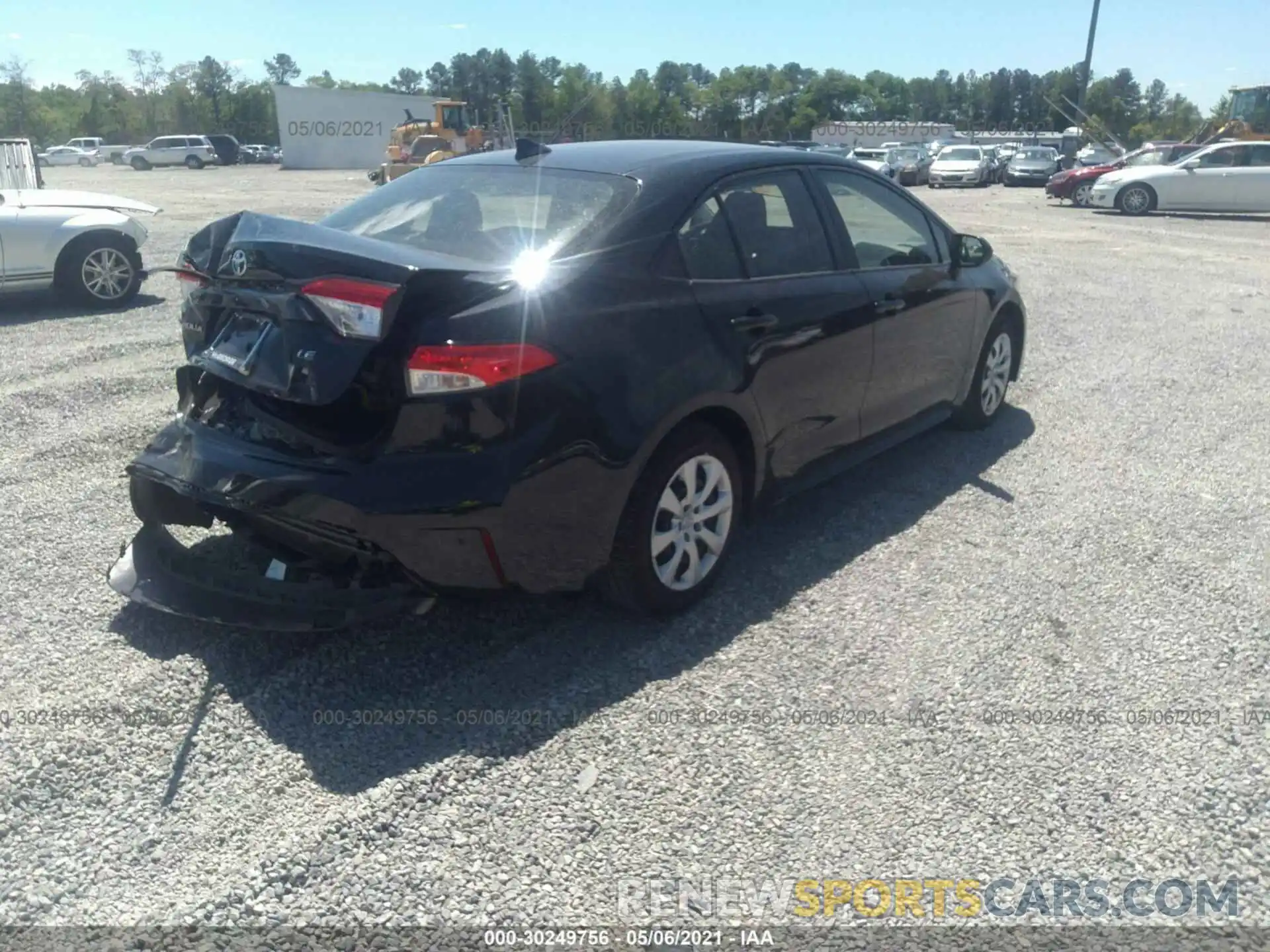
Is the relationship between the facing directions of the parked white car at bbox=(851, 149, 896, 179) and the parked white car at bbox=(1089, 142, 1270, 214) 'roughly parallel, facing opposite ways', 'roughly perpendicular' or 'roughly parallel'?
roughly perpendicular

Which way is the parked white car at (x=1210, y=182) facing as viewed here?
to the viewer's left

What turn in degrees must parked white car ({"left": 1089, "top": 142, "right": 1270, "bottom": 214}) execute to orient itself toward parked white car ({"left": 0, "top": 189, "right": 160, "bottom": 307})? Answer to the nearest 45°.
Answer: approximately 45° to its left

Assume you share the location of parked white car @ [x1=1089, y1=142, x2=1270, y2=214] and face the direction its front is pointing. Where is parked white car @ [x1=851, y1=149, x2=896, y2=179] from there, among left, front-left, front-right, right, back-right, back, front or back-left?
front-right

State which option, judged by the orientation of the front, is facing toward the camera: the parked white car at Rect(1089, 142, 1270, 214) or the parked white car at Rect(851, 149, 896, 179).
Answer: the parked white car at Rect(851, 149, 896, 179)

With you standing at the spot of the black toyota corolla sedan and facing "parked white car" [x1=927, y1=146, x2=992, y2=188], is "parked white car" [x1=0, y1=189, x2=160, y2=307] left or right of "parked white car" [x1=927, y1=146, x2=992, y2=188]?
left

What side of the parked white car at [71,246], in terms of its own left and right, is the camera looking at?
right

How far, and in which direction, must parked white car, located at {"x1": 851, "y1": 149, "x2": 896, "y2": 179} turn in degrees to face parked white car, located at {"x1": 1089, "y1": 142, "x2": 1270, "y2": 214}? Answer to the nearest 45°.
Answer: approximately 45° to its left

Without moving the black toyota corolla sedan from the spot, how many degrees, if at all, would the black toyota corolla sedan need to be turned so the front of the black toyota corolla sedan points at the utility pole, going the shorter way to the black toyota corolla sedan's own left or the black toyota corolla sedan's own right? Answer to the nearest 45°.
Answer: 0° — it already faces it

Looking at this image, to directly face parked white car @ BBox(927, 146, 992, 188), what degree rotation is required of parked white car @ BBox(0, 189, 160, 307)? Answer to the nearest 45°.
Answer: approximately 45° to its left

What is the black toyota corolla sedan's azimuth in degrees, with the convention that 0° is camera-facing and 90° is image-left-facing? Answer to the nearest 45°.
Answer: approximately 225°

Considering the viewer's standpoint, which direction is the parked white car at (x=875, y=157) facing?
facing the viewer

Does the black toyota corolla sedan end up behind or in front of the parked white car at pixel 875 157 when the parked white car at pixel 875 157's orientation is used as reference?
in front

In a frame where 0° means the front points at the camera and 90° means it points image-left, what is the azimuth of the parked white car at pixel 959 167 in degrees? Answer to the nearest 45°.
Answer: approximately 0°
